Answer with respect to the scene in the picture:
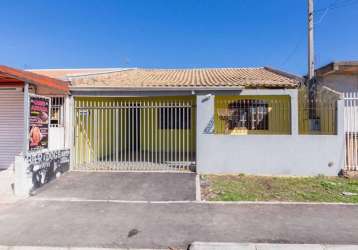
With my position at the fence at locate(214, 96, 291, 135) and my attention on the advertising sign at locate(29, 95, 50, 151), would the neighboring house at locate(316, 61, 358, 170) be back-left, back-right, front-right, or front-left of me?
back-right

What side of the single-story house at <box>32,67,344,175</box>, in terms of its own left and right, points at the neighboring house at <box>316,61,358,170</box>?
left

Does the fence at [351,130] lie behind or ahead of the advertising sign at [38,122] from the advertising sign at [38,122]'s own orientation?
ahead

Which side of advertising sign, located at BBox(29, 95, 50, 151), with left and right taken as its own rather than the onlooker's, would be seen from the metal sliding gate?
left

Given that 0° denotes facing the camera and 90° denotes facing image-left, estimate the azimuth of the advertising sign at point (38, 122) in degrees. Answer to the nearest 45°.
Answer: approximately 315°

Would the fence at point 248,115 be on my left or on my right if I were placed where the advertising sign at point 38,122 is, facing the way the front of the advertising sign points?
on my left

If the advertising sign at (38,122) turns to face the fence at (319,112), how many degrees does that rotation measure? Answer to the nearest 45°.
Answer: approximately 45° to its left

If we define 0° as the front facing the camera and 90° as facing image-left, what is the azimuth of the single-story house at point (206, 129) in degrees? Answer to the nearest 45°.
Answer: approximately 0°

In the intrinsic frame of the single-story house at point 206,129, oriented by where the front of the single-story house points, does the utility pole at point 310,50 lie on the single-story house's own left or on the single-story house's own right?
on the single-story house's own left

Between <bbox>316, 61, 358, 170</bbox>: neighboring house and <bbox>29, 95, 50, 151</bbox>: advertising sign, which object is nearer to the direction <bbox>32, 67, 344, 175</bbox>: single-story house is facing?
the advertising sign

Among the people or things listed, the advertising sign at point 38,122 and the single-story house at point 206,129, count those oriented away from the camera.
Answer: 0

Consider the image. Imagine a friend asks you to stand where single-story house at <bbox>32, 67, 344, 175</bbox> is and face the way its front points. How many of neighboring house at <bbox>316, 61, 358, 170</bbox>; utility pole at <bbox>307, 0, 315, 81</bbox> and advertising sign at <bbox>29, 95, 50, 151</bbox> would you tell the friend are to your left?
2

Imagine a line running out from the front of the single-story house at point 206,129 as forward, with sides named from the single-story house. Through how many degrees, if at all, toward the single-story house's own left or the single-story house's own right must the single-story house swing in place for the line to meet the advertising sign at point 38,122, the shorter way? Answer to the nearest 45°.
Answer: approximately 45° to the single-story house's own right
